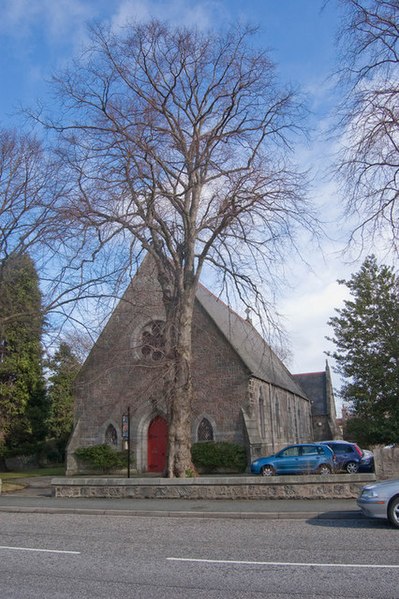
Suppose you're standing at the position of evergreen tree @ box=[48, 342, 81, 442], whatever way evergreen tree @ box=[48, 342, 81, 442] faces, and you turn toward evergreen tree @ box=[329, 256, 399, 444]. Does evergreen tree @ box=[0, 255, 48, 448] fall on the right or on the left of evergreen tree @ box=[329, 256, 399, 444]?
right

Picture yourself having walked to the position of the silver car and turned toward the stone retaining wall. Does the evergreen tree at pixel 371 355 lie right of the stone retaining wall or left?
right

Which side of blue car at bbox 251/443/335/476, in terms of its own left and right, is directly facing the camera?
left

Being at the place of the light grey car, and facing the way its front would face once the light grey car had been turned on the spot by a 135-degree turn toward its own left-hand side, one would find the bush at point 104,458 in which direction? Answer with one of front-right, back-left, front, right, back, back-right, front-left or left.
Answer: back

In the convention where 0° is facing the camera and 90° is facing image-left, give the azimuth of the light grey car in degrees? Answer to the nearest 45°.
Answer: approximately 90°

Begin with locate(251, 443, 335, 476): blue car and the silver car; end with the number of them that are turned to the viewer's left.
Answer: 2

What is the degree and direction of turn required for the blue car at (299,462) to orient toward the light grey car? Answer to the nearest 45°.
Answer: approximately 90° to its left

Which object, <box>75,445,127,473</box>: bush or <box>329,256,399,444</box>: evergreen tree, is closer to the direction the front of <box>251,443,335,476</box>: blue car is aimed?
the bush

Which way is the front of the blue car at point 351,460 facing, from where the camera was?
facing away from the viewer and to the left of the viewer

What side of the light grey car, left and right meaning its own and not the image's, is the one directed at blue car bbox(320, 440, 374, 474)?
right
